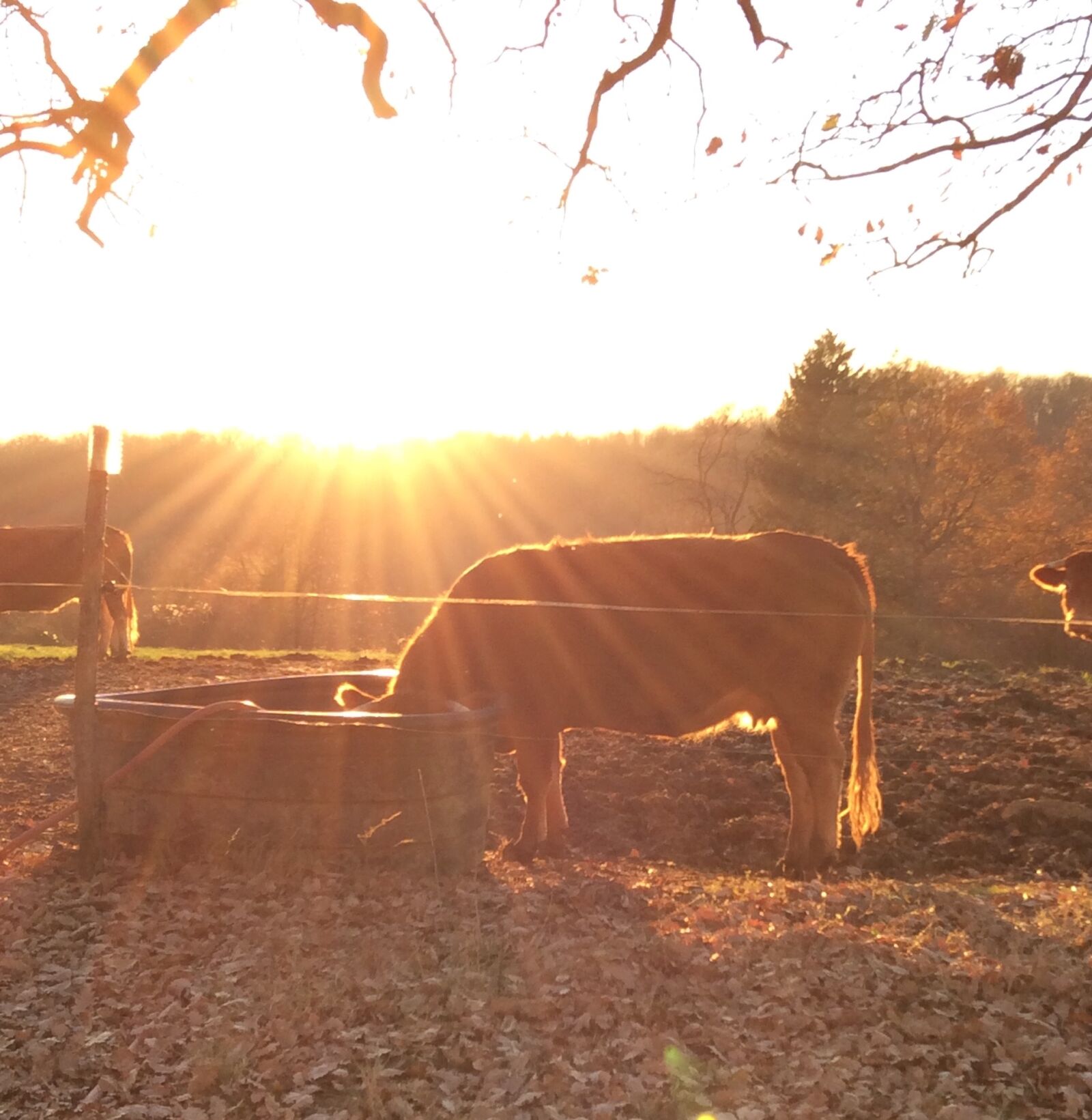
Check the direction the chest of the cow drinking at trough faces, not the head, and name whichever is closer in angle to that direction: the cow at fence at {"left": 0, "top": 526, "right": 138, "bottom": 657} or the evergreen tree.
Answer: the cow at fence

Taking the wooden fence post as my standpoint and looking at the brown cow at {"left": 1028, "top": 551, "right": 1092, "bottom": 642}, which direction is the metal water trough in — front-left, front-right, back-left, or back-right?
front-right

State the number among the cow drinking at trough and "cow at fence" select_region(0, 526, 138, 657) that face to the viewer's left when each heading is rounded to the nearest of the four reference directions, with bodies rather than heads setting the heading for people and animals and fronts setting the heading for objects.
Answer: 2

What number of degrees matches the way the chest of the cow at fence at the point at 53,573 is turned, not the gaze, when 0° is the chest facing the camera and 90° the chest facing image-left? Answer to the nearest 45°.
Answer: approximately 90°

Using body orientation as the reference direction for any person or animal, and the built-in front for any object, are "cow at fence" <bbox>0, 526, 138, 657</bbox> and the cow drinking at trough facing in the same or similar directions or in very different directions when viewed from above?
same or similar directions

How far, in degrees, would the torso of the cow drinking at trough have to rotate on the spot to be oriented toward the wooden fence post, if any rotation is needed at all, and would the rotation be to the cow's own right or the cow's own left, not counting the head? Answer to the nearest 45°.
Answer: approximately 45° to the cow's own left

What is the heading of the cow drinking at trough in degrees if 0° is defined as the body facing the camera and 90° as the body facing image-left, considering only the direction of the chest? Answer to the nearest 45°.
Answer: approximately 90°
